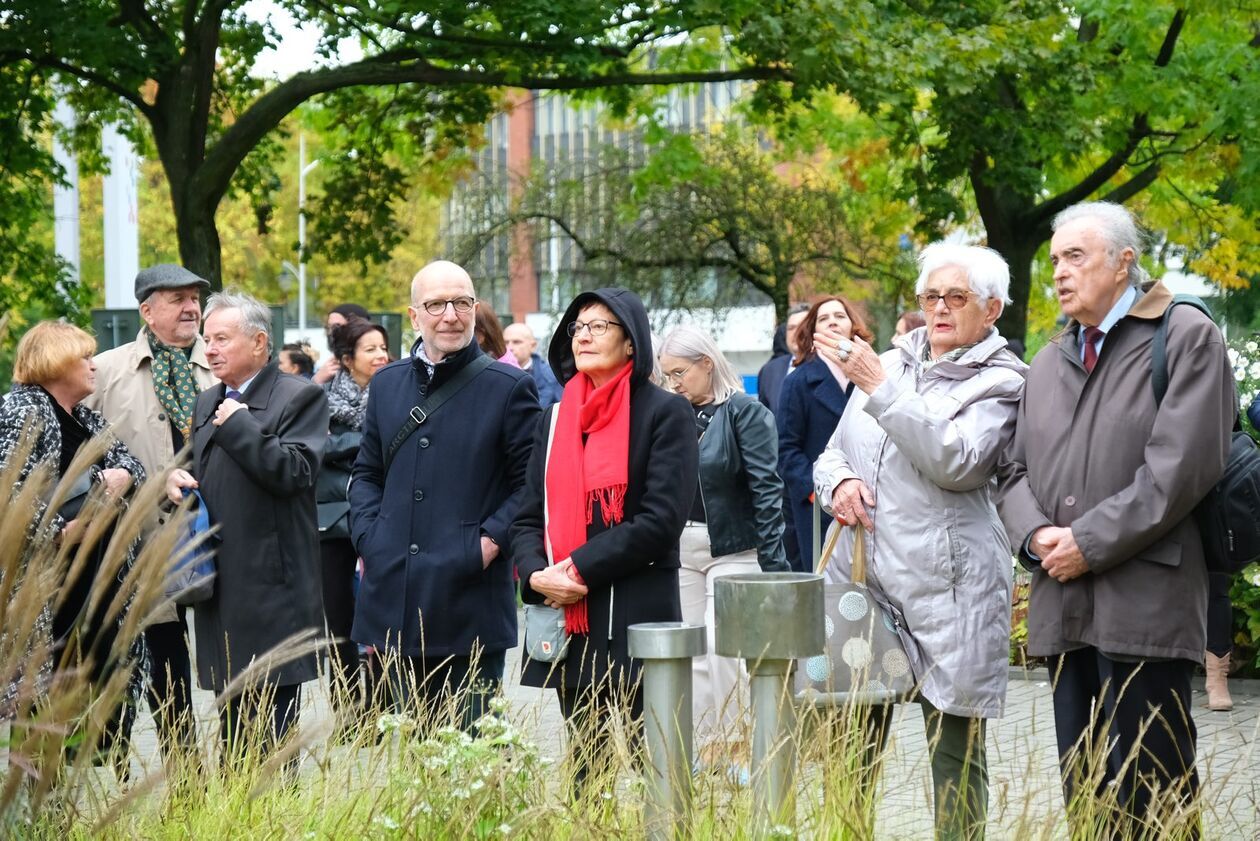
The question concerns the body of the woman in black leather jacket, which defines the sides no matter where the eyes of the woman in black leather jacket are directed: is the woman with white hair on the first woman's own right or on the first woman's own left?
on the first woman's own left

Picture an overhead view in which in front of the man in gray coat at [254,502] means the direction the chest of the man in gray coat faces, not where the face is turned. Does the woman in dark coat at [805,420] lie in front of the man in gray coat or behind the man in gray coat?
behind

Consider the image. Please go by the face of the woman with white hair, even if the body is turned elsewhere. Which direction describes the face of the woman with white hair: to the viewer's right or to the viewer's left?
to the viewer's left

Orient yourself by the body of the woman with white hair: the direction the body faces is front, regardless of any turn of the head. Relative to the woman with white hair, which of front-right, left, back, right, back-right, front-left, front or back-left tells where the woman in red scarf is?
front-right

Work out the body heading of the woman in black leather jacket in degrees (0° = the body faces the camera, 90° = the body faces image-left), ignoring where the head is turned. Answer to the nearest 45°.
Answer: approximately 45°

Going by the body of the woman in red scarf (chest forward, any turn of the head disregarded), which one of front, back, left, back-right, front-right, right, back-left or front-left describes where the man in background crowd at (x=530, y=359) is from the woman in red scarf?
back-right

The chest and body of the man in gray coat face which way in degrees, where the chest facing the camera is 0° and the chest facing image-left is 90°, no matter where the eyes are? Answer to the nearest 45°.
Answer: approximately 45°

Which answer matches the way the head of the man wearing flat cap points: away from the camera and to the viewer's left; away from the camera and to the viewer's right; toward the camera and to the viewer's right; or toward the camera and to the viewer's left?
toward the camera and to the viewer's right

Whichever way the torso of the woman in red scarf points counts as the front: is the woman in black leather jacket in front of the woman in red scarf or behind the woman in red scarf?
behind

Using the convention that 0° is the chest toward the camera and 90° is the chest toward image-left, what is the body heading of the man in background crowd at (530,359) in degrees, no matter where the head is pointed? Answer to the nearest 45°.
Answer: approximately 45°
